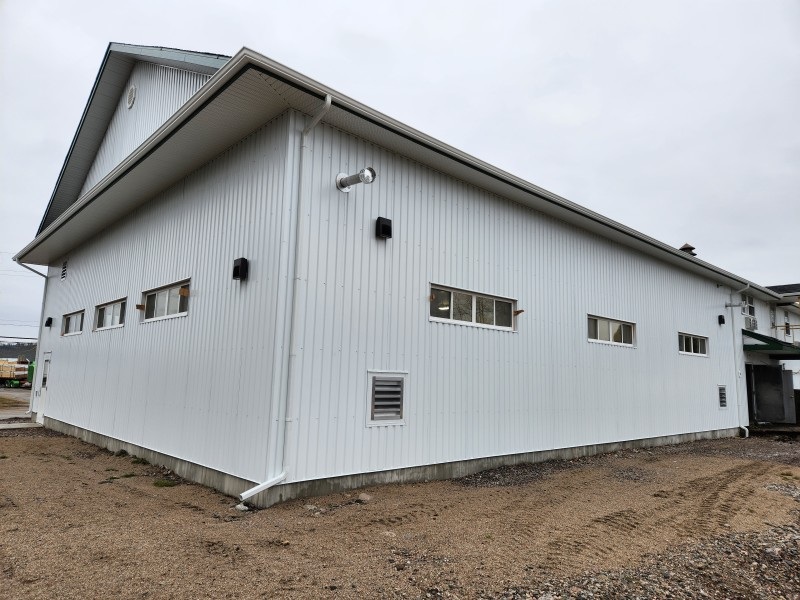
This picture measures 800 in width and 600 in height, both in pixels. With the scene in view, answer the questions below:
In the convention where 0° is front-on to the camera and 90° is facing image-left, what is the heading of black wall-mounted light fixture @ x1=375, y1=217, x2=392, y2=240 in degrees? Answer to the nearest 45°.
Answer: approximately 315°

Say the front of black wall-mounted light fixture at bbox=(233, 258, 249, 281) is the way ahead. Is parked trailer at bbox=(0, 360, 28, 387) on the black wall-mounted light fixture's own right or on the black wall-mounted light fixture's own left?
on the black wall-mounted light fixture's own right

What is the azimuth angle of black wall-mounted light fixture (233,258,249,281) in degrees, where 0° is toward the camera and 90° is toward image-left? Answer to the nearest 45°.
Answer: approximately 45°

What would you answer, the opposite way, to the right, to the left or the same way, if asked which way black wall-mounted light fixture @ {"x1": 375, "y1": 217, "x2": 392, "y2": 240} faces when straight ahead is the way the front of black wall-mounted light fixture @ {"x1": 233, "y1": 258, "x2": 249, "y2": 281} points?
to the left

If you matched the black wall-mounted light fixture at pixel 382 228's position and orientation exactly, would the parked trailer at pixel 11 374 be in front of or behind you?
behind

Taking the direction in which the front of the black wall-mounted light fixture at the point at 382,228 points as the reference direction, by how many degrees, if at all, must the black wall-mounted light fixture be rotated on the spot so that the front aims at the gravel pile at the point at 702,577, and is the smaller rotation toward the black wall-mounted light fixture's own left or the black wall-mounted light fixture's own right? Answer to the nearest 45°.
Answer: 0° — it already faces it
